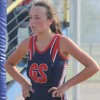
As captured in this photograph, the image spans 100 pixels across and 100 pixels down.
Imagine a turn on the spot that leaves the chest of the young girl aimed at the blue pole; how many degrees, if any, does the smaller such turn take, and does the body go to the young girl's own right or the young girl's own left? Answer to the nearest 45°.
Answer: approximately 90° to the young girl's own right

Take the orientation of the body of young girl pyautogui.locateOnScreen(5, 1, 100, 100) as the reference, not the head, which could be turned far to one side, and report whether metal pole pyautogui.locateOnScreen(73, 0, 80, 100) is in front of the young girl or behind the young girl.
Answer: behind

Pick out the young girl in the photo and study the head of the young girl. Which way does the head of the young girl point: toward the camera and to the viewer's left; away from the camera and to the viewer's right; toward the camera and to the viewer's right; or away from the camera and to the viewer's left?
toward the camera and to the viewer's left

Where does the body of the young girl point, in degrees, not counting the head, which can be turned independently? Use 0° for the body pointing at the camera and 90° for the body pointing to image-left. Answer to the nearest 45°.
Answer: approximately 45°
